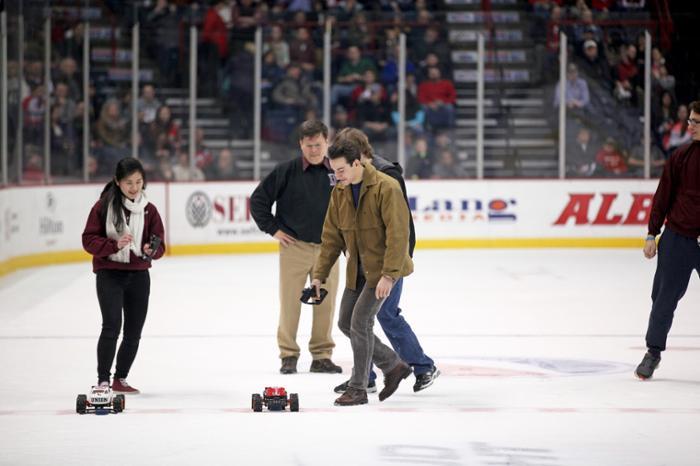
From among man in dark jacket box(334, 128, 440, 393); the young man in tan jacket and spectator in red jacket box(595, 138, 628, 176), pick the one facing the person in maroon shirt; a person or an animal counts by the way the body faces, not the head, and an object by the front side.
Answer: the spectator in red jacket

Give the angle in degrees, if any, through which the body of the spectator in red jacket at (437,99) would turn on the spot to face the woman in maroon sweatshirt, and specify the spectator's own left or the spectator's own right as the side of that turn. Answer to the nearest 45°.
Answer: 0° — they already face them

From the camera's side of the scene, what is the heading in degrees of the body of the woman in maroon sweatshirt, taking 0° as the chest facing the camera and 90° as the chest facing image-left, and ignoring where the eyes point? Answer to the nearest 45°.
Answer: approximately 315°

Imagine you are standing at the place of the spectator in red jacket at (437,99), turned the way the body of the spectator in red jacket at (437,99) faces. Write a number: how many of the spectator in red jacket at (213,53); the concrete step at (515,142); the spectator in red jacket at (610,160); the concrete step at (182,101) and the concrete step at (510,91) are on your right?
2

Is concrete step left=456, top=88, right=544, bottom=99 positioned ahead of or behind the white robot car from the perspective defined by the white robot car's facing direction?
behind

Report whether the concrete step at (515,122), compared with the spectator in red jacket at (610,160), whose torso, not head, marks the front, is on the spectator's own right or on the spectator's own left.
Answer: on the spectator's own right

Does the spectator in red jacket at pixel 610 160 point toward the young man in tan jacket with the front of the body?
yes

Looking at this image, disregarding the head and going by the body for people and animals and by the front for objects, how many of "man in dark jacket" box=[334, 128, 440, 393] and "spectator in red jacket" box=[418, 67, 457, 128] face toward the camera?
1
